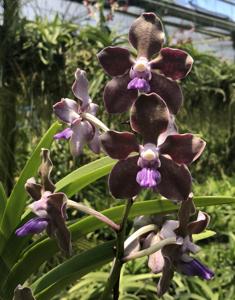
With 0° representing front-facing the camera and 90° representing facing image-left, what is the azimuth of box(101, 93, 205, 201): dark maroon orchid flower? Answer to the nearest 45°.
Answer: approximately 0°

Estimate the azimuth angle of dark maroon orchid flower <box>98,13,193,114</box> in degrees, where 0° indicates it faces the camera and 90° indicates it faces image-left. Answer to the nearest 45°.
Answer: approximately 0°
